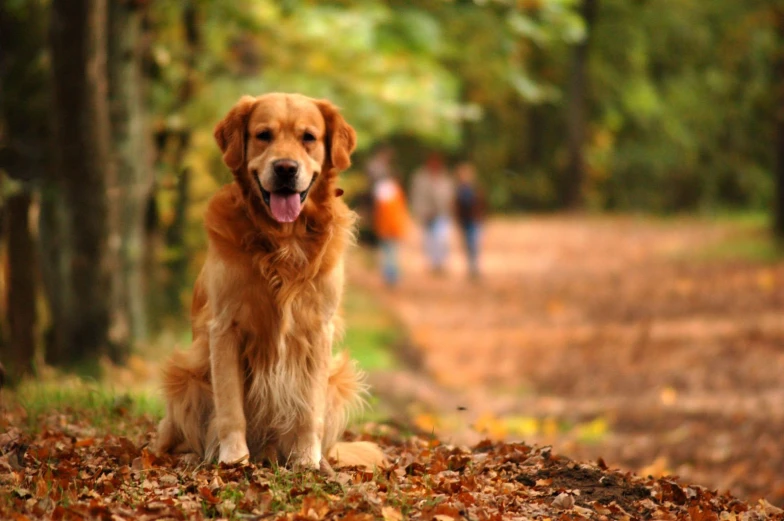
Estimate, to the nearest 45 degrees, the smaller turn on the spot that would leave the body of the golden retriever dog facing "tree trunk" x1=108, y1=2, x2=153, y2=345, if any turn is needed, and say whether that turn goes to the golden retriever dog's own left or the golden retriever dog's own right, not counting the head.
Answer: approximately 180°

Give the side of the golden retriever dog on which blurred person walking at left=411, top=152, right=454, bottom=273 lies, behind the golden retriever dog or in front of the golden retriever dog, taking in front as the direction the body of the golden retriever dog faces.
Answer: behind

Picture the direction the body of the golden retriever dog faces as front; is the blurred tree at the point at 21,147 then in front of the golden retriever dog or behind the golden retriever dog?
behind

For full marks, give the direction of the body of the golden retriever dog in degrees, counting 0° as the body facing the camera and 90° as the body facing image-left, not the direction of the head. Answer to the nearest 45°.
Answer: approximately 0°

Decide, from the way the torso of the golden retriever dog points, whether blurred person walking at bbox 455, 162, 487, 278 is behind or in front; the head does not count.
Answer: behind

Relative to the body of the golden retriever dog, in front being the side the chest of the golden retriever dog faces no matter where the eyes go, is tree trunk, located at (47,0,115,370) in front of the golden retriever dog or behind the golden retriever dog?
behind

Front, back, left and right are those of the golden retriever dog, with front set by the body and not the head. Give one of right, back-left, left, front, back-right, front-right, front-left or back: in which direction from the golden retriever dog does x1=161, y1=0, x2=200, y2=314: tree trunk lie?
back

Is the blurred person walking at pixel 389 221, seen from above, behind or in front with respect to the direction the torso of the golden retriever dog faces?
behind

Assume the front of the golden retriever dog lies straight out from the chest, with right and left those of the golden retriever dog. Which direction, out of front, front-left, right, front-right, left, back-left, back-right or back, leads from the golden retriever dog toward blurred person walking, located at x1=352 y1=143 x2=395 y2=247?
back
